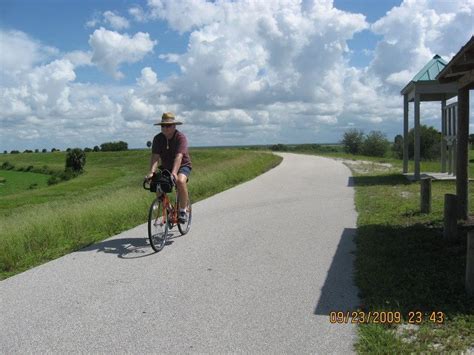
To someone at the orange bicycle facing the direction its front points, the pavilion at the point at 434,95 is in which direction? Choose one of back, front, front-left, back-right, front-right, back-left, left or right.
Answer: back

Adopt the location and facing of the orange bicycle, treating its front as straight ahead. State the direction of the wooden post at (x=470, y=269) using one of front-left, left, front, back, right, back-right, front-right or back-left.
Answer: left

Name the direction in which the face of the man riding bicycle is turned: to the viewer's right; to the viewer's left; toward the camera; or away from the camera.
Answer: toward the camera

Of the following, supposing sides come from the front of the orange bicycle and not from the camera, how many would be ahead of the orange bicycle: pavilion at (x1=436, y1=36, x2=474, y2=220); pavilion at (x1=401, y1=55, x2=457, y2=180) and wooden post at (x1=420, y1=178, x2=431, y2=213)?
0

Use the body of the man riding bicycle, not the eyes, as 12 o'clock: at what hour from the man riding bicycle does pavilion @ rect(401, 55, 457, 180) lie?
The pavilion is roughly at 6 o'clock from the man riding bicycle.

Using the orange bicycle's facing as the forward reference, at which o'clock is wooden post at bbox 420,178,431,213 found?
The wooden post is roughly at 7 o'clock from the orange bicycle.

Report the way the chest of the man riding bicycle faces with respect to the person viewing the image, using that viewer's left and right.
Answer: facing the viewer and to the left of the viewer

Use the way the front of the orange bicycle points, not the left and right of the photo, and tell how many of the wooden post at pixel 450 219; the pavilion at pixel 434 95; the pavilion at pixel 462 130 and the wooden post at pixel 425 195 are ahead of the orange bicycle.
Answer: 0

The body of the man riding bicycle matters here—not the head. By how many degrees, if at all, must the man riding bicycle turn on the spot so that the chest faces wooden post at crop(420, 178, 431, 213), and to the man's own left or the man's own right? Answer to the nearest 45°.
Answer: approximately 135° to the man's own left

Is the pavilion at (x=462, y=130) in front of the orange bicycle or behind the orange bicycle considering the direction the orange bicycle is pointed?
behind

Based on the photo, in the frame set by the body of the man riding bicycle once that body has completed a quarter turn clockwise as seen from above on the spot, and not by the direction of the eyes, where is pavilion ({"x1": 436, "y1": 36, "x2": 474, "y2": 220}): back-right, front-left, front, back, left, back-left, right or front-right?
back-right

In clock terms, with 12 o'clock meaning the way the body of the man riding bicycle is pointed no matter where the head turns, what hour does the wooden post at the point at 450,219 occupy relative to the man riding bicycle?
The wooden post is roughly at 8 o'clock from the man riding bicycle.

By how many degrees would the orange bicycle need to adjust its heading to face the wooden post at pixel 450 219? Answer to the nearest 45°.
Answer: approximately 135° to its left

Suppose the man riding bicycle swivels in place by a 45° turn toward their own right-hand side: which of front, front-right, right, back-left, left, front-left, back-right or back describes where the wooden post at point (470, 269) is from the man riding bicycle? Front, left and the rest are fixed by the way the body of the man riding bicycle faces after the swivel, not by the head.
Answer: back-left

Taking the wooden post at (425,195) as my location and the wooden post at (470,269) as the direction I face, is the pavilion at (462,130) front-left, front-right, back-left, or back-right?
front-left

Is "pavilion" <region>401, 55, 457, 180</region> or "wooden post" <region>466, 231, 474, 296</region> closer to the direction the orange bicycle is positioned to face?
the wooden post
